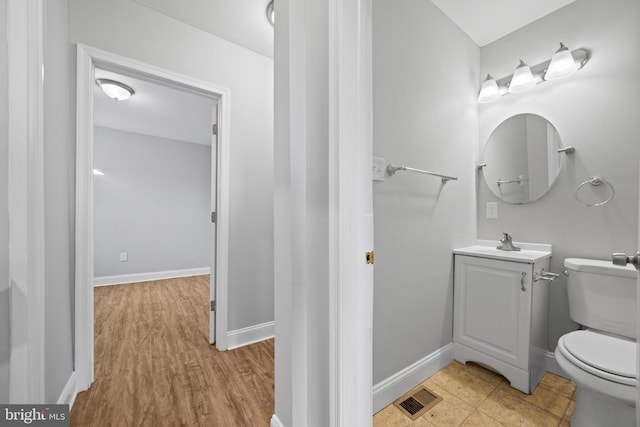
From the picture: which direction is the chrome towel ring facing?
toward the camera

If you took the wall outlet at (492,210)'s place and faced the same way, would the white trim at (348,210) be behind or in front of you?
in front

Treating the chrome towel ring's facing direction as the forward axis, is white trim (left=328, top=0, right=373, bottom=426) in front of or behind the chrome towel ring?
in front

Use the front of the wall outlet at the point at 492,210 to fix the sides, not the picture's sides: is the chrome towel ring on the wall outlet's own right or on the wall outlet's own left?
on the wall outlet's own left

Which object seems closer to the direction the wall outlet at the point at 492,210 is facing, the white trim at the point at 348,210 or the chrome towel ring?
the white trim

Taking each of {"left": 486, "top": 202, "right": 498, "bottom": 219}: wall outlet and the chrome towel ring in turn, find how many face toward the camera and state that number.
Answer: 2

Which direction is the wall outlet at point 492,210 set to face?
toward the camera
